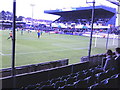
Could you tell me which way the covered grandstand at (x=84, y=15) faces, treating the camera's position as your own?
facing the viewer and to the left of the viewer

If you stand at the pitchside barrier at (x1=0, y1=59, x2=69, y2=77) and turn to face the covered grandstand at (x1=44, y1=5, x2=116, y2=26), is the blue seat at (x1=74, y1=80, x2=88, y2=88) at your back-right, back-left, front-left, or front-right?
back-right

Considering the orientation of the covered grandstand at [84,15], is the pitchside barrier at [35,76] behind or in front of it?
in front

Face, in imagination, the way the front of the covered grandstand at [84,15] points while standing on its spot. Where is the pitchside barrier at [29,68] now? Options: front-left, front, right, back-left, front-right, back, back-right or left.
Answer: front-left

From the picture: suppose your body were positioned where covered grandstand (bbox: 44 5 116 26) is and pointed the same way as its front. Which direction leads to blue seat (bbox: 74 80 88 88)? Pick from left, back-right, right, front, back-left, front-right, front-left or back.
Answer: front-left
